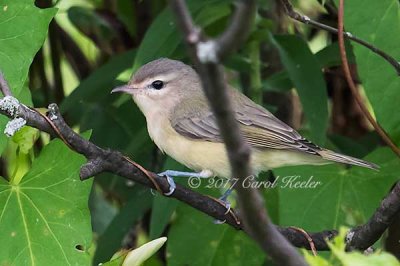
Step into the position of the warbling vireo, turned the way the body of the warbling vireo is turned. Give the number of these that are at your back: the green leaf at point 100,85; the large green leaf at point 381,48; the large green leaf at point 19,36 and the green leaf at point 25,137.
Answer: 1

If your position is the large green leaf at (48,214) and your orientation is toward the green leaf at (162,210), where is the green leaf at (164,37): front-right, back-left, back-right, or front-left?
front-left

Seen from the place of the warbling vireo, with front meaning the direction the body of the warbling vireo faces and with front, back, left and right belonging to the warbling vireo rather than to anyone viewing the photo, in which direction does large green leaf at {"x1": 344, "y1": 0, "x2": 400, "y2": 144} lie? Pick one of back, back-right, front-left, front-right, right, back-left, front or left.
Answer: back

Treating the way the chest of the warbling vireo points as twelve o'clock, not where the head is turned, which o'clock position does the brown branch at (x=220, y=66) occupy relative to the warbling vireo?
The brown branch is roughly at 9 o'clock from the warbling vireo.

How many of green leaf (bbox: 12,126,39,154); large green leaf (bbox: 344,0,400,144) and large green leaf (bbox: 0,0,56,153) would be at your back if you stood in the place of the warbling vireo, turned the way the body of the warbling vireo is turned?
1

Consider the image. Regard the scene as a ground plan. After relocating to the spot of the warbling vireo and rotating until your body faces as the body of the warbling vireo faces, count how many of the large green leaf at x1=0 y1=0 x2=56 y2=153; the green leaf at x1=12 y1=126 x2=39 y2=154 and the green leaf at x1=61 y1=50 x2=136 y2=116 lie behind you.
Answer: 0

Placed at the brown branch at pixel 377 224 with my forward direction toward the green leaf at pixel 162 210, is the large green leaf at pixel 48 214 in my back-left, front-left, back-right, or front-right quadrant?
front-left

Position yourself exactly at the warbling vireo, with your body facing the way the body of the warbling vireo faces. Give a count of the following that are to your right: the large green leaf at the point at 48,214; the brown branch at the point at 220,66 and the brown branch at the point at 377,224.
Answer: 0

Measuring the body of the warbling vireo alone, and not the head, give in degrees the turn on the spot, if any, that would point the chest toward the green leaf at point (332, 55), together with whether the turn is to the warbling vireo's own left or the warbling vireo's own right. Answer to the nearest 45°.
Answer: approximately 135° to the warbling vireo's own right

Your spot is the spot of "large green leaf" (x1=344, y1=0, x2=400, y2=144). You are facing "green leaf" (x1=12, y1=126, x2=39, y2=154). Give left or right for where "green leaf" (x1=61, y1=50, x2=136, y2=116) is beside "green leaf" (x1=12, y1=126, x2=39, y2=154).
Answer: right

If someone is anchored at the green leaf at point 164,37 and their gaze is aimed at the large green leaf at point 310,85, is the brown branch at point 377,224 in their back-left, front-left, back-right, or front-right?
front-right

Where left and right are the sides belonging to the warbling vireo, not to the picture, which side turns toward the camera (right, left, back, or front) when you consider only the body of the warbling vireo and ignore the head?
left

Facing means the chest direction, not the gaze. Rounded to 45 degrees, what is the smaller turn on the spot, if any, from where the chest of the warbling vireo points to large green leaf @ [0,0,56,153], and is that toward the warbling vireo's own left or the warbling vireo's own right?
approximately 45° to the warbling vireo's own left
